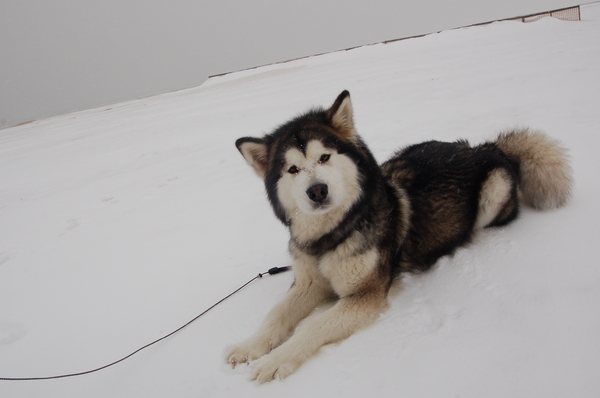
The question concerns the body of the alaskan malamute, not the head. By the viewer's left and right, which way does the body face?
facing the viewer and to the left of the viewer
